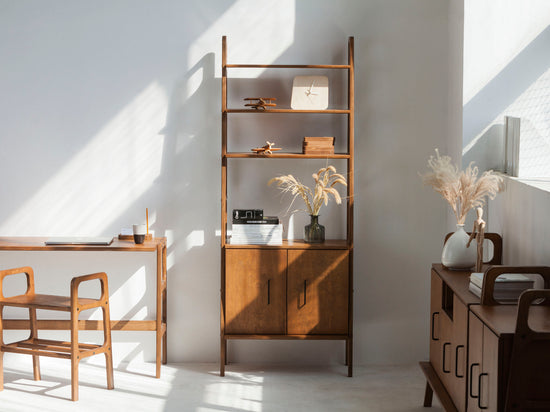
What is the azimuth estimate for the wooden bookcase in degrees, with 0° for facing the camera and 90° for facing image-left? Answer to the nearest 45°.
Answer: approximately 0°

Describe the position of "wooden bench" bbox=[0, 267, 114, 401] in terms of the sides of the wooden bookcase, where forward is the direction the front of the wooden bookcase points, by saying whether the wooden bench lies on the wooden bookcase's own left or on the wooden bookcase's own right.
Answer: on the wooden bookcase's own right

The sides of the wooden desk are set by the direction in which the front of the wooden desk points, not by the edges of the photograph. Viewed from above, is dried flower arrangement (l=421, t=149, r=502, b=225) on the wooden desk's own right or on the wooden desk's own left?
on the wooden desk's own left

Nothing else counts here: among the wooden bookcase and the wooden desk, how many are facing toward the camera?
2

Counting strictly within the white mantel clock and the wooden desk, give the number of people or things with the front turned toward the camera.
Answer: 2

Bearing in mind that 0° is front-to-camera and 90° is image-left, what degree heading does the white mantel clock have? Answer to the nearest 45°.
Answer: approximately 0°
